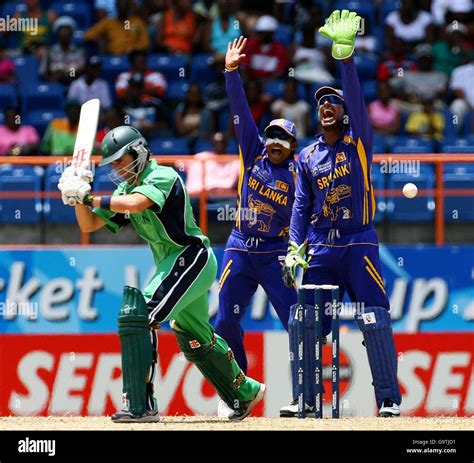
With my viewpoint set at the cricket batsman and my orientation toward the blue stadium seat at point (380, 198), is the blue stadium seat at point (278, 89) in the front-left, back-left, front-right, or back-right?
front-left

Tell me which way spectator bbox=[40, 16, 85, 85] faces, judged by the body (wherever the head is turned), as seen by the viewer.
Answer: toward the camera

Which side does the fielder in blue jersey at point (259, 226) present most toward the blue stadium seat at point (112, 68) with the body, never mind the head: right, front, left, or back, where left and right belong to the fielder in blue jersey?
back

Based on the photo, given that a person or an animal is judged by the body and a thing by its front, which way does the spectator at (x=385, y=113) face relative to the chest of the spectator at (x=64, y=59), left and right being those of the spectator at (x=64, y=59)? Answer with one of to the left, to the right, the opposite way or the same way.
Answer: the same way

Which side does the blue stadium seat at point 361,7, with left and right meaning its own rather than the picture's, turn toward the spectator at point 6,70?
right

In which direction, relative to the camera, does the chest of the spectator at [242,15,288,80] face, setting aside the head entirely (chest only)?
toward the camera

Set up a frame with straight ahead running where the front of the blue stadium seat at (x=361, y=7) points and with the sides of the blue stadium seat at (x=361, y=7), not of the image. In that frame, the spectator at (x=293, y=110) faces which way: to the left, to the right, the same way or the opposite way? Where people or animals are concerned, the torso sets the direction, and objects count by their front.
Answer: the same way

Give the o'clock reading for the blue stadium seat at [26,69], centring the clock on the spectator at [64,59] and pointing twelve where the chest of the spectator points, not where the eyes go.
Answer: The blue stadium seat is roughly at 3 o'clock from the spectator.

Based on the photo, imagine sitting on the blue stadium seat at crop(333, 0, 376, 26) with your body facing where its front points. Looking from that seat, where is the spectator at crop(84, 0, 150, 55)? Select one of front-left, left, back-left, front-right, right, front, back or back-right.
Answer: right

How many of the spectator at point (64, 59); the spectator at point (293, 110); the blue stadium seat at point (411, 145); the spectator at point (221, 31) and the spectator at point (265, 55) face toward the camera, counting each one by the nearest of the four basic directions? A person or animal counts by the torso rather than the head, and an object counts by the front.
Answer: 5

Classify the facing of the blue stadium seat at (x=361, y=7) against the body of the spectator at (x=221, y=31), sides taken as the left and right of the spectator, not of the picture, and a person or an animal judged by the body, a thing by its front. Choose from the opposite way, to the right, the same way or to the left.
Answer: the same way

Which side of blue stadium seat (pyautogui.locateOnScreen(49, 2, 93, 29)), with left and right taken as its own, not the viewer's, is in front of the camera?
front

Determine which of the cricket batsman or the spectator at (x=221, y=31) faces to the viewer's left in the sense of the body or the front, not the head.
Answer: the cricket batsman

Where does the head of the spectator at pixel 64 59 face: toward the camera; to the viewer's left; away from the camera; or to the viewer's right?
toward the camera

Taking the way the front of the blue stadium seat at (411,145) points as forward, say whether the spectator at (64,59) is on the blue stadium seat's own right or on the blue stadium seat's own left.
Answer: on the blue stadium seat's own right

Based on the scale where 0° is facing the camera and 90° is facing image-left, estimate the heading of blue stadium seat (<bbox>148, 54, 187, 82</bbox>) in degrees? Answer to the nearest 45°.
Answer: approximately 0°

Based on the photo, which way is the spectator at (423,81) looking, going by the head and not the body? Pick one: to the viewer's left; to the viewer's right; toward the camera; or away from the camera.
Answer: toward the camera

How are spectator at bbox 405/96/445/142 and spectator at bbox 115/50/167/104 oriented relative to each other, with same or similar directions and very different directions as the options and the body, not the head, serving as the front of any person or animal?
same or similar directions

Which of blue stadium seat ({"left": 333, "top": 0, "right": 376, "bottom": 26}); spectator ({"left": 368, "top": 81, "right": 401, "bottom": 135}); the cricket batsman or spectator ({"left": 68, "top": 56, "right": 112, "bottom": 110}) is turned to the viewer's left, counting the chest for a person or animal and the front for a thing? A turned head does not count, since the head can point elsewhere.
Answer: the cricket batsman

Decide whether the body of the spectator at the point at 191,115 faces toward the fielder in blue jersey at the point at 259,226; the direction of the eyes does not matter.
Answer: yes

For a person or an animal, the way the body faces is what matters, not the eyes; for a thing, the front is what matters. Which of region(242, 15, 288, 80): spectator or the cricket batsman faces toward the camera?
the spectator

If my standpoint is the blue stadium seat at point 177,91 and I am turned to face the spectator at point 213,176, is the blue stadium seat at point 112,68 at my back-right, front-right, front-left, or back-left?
back-right
